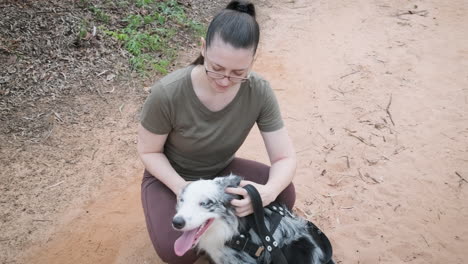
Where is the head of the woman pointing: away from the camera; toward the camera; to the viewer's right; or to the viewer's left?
toward the camera

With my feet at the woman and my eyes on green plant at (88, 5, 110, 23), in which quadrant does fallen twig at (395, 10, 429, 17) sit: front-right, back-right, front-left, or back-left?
front-right

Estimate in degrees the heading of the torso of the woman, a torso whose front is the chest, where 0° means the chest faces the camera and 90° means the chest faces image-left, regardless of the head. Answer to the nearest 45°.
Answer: approximately 0°

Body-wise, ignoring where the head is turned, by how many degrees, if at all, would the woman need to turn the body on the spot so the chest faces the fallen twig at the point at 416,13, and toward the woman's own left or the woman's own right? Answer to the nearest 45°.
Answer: approximately 135° to the woman's own left

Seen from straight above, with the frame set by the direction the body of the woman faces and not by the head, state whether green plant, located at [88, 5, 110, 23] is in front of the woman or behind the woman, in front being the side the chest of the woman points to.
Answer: behind
